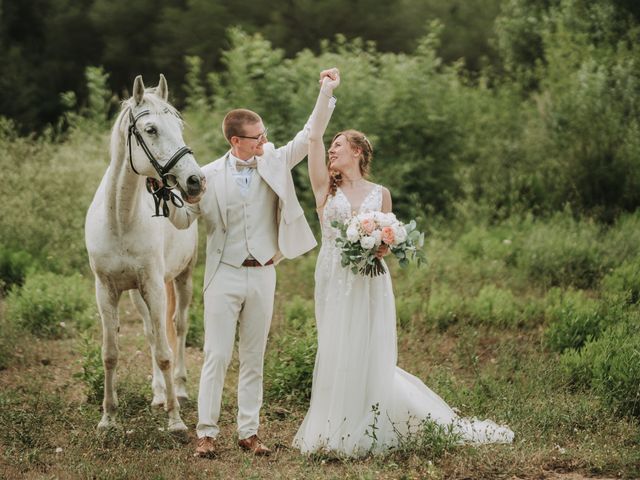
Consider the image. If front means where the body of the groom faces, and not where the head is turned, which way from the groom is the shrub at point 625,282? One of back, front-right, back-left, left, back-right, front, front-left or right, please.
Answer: back-left

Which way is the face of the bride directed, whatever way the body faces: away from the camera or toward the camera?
toward the camera

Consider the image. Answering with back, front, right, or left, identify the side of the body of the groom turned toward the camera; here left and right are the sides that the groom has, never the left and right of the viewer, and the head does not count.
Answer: front

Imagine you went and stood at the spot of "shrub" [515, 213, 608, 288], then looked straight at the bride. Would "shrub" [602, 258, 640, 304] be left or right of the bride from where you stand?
left

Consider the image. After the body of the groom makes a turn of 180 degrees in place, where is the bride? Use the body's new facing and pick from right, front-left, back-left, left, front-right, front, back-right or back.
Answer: right

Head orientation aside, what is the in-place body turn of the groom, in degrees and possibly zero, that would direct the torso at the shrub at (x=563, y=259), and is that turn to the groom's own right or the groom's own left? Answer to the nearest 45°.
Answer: approximately 135° to the groom's own left

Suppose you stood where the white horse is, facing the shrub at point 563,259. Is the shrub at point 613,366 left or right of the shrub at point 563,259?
right

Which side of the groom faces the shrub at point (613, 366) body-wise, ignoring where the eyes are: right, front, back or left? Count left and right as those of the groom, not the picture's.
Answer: left

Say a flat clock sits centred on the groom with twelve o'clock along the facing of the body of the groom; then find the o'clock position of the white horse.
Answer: The white horse is roughly at 4 o'clock from the groom.
